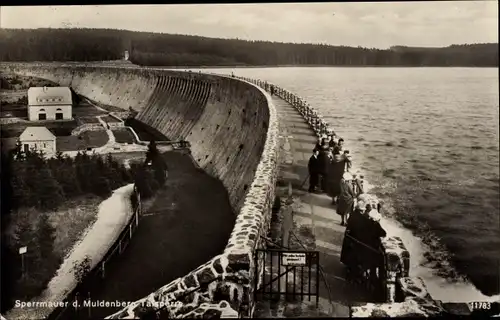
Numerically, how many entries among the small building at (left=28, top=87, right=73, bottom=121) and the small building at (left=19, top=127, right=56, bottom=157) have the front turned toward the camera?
2

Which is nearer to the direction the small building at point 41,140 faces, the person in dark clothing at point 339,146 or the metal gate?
the metal gate

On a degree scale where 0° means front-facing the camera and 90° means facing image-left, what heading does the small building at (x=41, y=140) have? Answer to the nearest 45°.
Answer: approximately 0°

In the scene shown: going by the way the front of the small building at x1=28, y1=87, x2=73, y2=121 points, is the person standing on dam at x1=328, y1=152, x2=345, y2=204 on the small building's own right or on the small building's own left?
on the small building's own left

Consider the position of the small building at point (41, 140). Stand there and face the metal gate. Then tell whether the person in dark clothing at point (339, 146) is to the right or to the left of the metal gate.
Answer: left

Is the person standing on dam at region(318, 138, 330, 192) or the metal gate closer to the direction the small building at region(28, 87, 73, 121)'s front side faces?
the metal gate

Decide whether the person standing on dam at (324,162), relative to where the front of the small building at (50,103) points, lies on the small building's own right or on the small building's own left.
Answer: on the small building's own left

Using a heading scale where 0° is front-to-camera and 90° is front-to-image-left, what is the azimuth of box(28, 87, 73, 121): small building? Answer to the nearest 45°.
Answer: approximately 0°

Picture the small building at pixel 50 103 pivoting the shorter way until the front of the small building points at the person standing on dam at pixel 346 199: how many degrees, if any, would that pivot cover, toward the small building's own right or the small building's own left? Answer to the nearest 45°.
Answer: approximately 45° to the small building's own left
